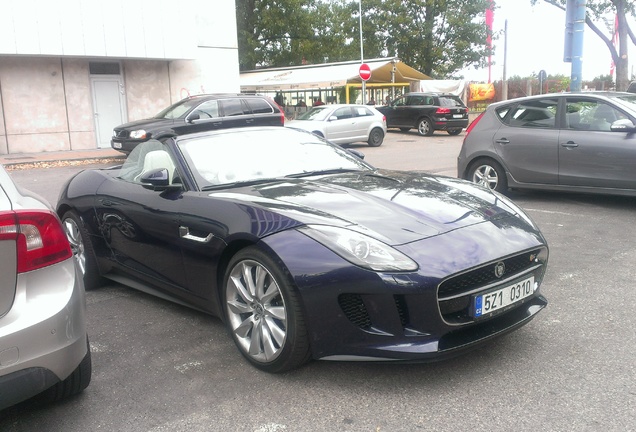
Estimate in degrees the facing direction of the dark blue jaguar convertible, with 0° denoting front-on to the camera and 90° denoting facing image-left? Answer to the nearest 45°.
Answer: approximately 315°

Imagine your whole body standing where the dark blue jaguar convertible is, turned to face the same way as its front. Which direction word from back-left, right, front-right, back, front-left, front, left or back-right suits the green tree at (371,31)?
back-left

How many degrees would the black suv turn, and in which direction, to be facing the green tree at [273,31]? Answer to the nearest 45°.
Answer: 0° — it already faces it

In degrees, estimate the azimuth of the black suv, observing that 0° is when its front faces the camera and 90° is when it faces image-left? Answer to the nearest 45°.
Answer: approximately 135°

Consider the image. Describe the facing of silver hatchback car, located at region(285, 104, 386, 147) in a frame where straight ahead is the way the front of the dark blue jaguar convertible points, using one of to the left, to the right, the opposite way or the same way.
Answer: to the right

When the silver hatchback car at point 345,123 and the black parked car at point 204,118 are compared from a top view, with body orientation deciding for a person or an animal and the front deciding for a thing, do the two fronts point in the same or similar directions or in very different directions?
same or similar directions

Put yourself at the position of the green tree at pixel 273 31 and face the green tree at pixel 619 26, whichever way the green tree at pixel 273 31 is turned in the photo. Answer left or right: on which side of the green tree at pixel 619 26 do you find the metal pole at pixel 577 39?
right

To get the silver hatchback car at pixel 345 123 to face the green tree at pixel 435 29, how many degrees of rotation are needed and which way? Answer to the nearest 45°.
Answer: approximately 135° to its right

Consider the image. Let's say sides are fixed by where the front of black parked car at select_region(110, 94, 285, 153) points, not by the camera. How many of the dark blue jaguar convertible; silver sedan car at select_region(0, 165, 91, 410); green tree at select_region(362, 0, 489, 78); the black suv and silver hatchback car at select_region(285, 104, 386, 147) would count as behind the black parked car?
3

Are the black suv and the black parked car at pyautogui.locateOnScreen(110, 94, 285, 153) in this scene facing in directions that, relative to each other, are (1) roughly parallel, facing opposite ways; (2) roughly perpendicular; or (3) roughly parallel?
roughly perpendicular

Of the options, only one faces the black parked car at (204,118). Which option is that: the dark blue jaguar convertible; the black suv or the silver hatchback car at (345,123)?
the silver hatchback car

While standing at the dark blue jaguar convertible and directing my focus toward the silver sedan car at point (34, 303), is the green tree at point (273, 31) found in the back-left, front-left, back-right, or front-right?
back-right

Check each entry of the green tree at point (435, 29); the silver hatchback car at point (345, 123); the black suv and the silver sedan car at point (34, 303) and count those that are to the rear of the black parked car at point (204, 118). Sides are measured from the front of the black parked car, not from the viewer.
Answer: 3

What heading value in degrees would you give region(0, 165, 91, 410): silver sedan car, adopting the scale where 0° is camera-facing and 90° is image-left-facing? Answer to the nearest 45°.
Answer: approximately 135°

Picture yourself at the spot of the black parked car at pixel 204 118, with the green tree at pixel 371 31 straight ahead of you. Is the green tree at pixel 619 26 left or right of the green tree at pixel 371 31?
right

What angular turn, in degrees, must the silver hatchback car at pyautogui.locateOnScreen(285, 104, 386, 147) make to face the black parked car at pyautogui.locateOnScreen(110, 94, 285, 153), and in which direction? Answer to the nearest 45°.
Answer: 0° — it already faces it

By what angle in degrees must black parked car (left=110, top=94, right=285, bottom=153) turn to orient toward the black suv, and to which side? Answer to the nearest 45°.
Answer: approximately 180°

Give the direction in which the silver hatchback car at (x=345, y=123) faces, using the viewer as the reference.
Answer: facing the viewer and to the left of the viewer
